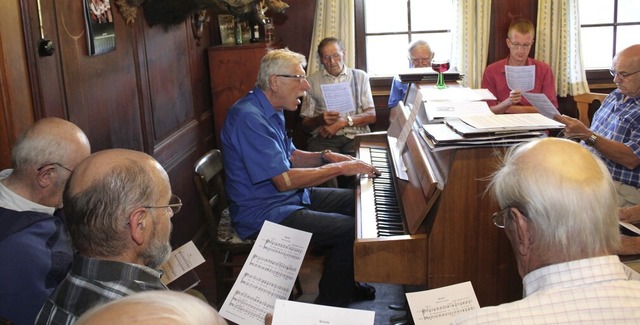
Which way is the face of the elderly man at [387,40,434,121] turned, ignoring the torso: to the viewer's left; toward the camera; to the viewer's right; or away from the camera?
toward the camera

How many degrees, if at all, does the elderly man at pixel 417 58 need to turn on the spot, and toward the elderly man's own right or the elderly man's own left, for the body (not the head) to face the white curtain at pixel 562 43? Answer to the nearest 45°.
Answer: approximately 135° to the elderly man's own left

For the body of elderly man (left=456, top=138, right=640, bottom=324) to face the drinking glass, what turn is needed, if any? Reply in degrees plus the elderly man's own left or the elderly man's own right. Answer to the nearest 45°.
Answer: approximately 45° to the elderly man's own right

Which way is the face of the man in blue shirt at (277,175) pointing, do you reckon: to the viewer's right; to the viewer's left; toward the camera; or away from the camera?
to the viewer's right

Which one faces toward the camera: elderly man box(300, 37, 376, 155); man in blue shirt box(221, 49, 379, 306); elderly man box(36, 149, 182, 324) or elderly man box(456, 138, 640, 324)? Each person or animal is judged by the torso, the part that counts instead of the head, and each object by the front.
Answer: elderly man box(300, 37, 376, 155)

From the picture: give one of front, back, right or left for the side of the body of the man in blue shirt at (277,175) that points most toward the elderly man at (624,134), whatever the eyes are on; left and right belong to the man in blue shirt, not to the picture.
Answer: front

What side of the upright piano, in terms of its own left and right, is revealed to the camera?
left

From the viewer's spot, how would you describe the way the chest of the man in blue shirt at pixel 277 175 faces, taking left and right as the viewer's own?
facing to the right of the viewer

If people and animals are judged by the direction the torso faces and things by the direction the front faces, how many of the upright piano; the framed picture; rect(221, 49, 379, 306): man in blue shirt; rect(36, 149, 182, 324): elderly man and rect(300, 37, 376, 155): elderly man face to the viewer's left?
1

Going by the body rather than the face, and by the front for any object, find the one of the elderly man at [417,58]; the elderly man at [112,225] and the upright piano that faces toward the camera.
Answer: the elderly man at [417,58]

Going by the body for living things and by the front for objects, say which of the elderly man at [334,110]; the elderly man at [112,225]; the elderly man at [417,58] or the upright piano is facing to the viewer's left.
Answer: the upright piano

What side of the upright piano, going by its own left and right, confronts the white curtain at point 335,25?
right

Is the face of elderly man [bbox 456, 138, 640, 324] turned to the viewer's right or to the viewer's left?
to the viewer's left

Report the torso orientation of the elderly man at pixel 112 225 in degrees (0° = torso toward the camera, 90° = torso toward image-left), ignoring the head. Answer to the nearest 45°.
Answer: approximately 225°

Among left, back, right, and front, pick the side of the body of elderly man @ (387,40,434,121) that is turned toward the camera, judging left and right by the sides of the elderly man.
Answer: front

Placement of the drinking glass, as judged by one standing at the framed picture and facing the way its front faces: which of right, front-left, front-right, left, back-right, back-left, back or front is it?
front-left
